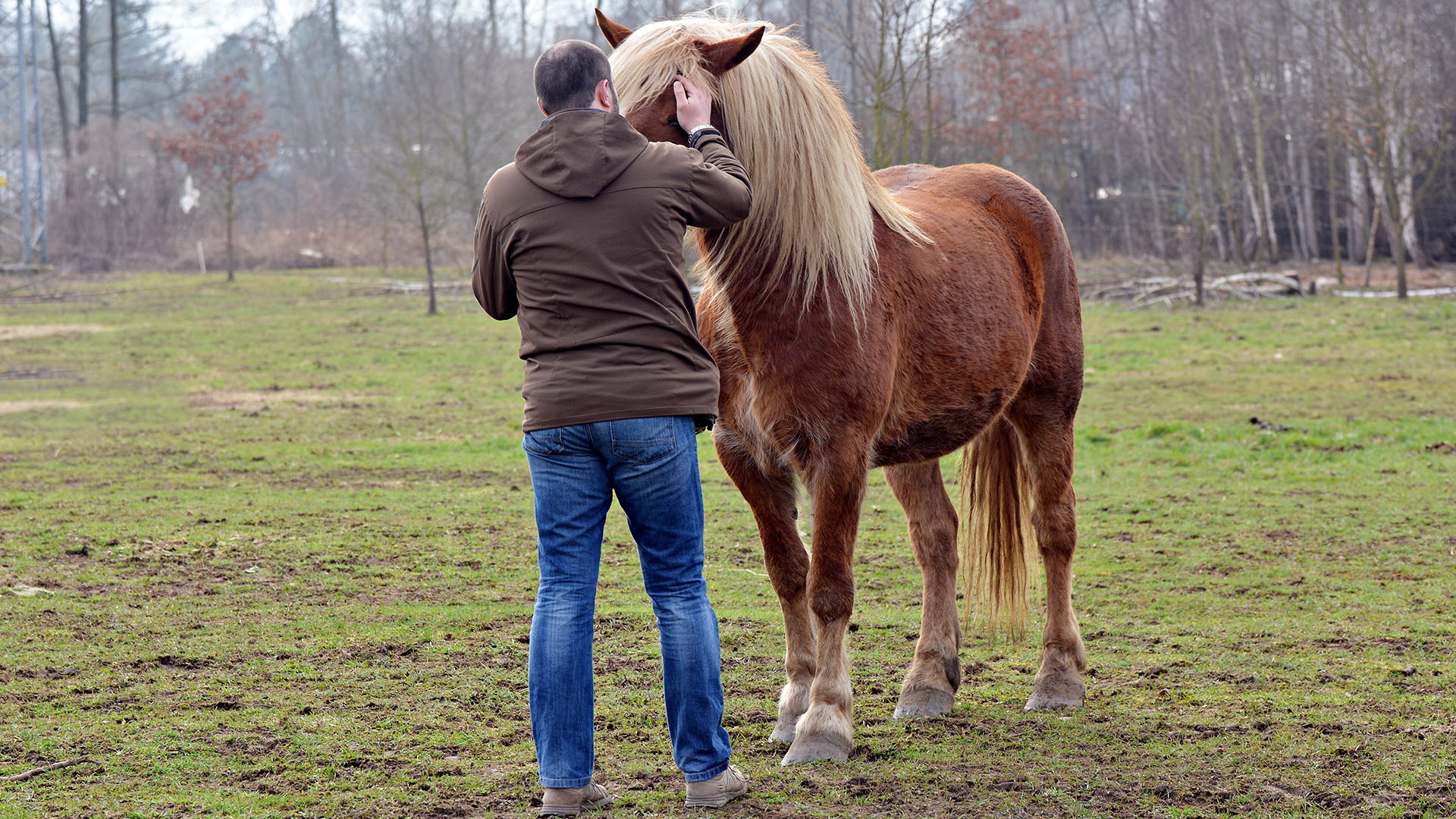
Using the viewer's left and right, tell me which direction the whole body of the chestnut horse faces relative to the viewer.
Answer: facing the viewer and to the left of the viewer

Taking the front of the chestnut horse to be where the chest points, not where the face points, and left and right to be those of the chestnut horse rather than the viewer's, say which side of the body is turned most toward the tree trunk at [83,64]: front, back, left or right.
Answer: right

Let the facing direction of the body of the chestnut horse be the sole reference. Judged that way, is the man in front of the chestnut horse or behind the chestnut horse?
in front

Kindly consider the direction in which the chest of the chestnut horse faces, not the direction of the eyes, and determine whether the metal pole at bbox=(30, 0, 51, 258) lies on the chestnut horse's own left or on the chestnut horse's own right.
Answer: on the chestnut horse's own right

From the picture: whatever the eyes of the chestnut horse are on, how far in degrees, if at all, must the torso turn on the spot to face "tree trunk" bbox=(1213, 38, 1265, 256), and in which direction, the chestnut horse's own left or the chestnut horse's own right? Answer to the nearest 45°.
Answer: approximately 135° to the chestnut horse's own right

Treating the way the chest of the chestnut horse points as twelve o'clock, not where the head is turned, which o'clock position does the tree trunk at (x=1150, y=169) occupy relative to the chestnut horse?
The tree trunk is roughly at 5 o'clock from the chestnut horse.
